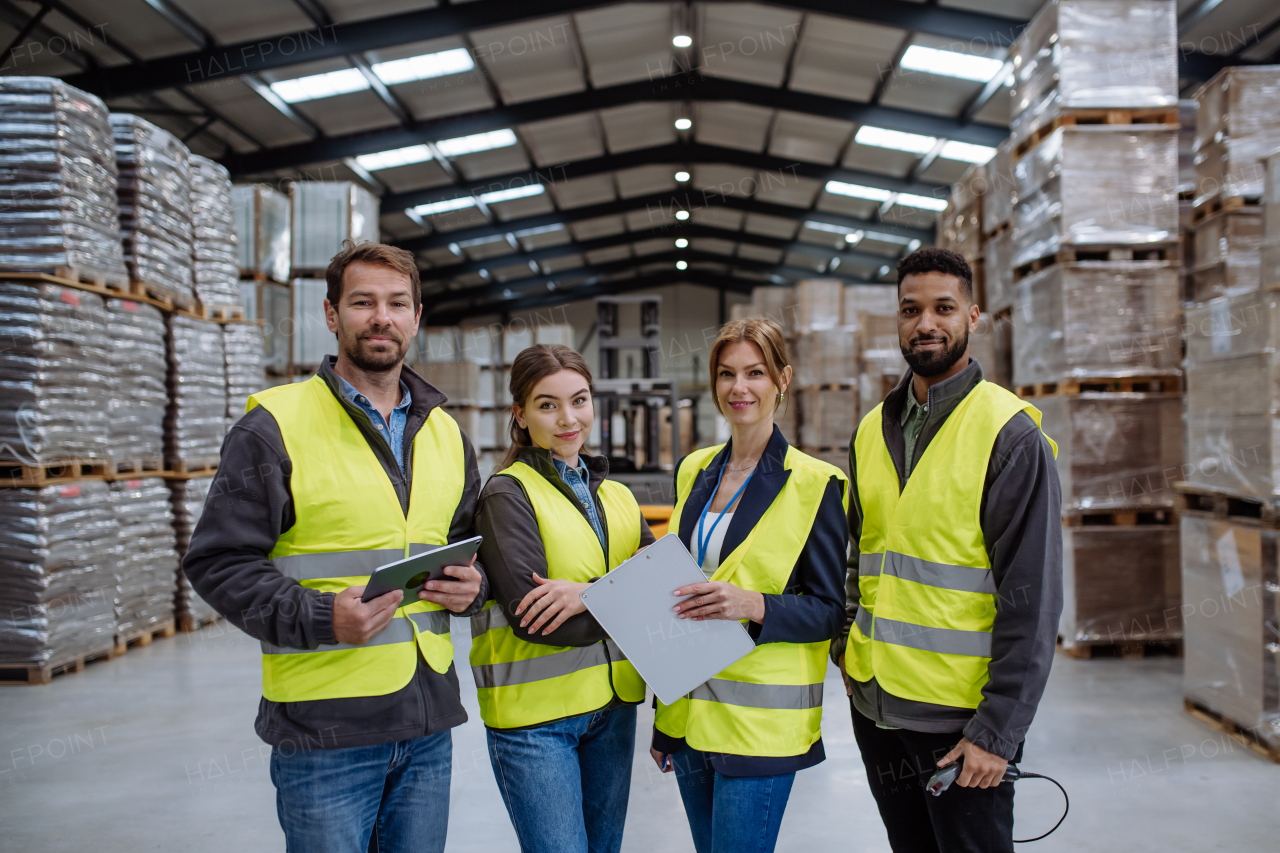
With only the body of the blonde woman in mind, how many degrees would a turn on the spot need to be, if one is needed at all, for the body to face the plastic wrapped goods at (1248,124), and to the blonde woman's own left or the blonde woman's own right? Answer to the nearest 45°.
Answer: approximately 180°

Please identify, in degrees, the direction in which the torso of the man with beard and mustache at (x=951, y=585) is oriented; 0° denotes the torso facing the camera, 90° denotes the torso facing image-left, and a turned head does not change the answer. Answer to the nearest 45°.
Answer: approximately 45°

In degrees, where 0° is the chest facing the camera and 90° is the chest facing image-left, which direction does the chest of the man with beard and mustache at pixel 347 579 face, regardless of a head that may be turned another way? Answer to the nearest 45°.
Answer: approximately 315°

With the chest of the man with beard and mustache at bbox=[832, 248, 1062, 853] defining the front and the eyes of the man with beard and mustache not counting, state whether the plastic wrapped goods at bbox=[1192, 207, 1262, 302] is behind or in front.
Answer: behind

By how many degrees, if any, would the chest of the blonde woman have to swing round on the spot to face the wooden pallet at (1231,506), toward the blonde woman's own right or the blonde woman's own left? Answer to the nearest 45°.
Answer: approximately 180°

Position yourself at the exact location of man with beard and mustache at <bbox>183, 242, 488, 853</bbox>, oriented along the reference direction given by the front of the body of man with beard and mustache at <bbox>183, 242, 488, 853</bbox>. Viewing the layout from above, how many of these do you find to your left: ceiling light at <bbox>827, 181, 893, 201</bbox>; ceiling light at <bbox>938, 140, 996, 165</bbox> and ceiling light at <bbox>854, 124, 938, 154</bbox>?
3

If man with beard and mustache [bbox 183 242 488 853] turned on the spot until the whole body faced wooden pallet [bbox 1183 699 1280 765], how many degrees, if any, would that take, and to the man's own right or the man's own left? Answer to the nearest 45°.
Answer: approximately 45° to the man's own left

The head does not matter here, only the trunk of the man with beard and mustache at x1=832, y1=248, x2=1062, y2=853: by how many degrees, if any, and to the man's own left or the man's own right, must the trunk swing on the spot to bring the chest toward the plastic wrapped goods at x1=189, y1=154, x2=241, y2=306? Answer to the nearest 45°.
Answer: approximately 90° to the man's own right

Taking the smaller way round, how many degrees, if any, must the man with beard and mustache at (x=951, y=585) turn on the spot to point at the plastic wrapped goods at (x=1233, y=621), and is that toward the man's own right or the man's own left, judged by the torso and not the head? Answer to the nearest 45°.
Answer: approximately 180°

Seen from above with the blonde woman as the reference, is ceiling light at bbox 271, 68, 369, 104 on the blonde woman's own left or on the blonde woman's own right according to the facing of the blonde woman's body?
on the blonde woman's own right

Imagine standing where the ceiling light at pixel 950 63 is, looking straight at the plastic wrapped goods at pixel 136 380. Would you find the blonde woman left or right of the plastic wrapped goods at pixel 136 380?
left
